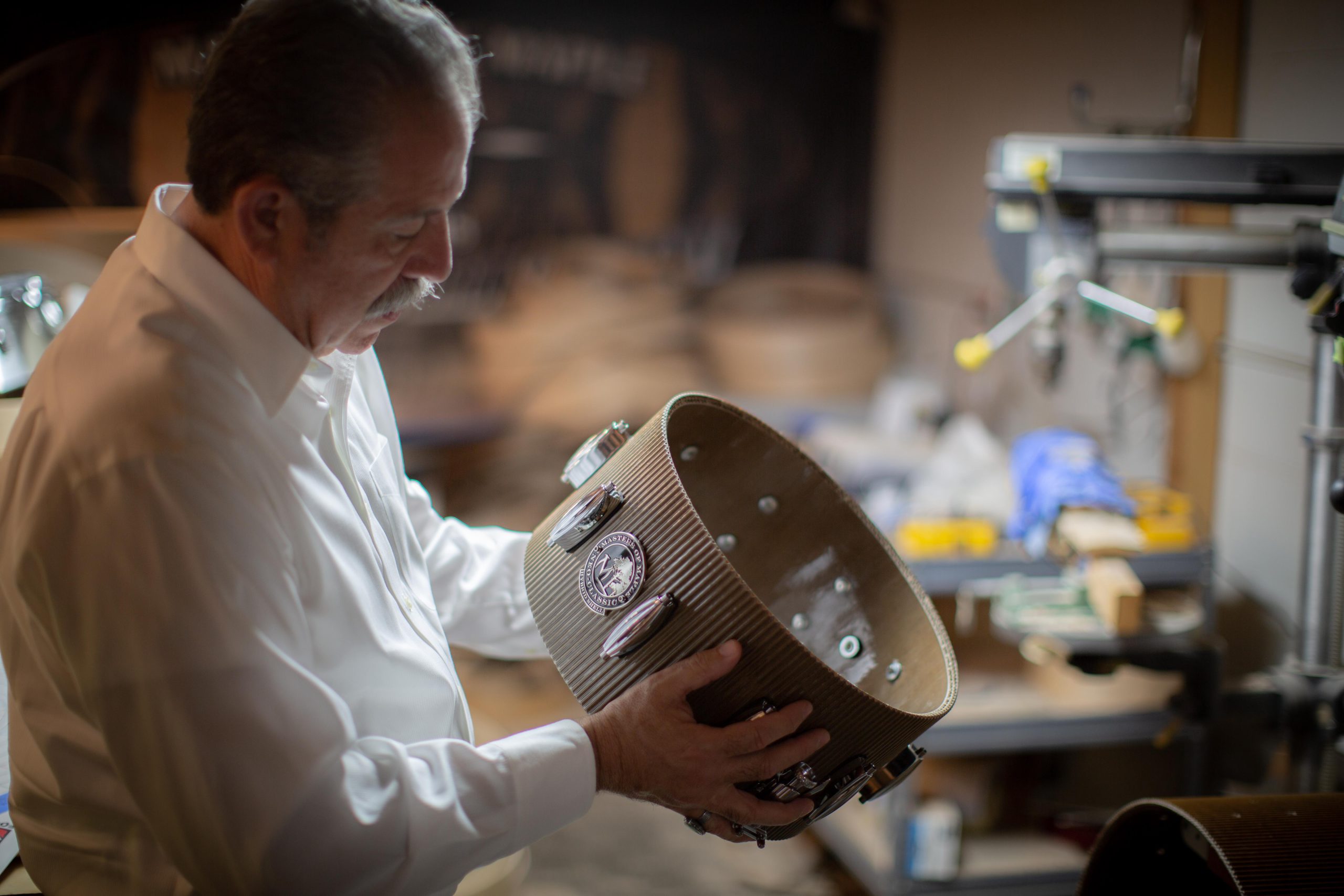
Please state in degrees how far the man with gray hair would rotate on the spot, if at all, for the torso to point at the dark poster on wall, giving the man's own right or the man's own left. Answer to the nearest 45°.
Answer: approximately 90° to the man's own left

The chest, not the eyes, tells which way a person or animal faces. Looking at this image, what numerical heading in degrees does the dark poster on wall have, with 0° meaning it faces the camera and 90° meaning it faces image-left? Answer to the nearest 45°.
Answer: approximately 0°

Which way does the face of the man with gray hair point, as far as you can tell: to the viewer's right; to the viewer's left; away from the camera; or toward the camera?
to the viewer's right

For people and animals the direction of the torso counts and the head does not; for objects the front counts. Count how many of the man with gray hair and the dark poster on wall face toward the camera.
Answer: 1

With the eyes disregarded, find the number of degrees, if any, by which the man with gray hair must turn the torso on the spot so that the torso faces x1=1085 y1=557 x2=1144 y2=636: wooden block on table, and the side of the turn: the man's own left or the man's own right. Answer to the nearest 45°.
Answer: approximately 45° to the man's own left

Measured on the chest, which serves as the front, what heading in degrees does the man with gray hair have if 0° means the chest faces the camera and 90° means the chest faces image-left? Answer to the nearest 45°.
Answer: approximately 270°

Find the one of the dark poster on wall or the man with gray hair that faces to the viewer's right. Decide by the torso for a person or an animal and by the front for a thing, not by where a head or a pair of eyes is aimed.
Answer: the man with gray hair

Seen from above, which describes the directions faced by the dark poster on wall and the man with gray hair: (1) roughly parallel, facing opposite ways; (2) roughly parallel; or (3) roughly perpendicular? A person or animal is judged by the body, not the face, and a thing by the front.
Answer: roughly perpendicular
